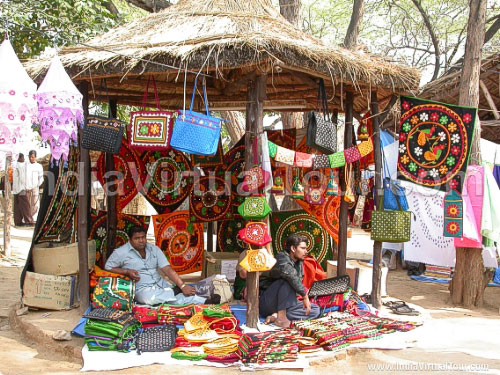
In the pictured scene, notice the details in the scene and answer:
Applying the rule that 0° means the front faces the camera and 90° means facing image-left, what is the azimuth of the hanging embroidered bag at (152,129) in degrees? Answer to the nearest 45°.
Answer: approximately 0°

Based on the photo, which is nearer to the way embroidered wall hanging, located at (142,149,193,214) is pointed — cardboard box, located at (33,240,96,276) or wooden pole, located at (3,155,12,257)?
the cardboard box

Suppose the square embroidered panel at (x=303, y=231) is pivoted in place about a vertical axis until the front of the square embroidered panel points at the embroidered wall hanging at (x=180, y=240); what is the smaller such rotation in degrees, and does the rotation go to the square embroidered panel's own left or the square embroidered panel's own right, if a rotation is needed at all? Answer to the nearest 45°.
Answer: approximately 90° to the square embroidered panel's own right

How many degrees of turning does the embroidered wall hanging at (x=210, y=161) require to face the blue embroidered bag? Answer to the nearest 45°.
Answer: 0° — it already faces it

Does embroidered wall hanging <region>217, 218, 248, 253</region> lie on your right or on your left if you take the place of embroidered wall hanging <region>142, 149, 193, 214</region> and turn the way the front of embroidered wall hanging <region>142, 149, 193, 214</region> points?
on your left
